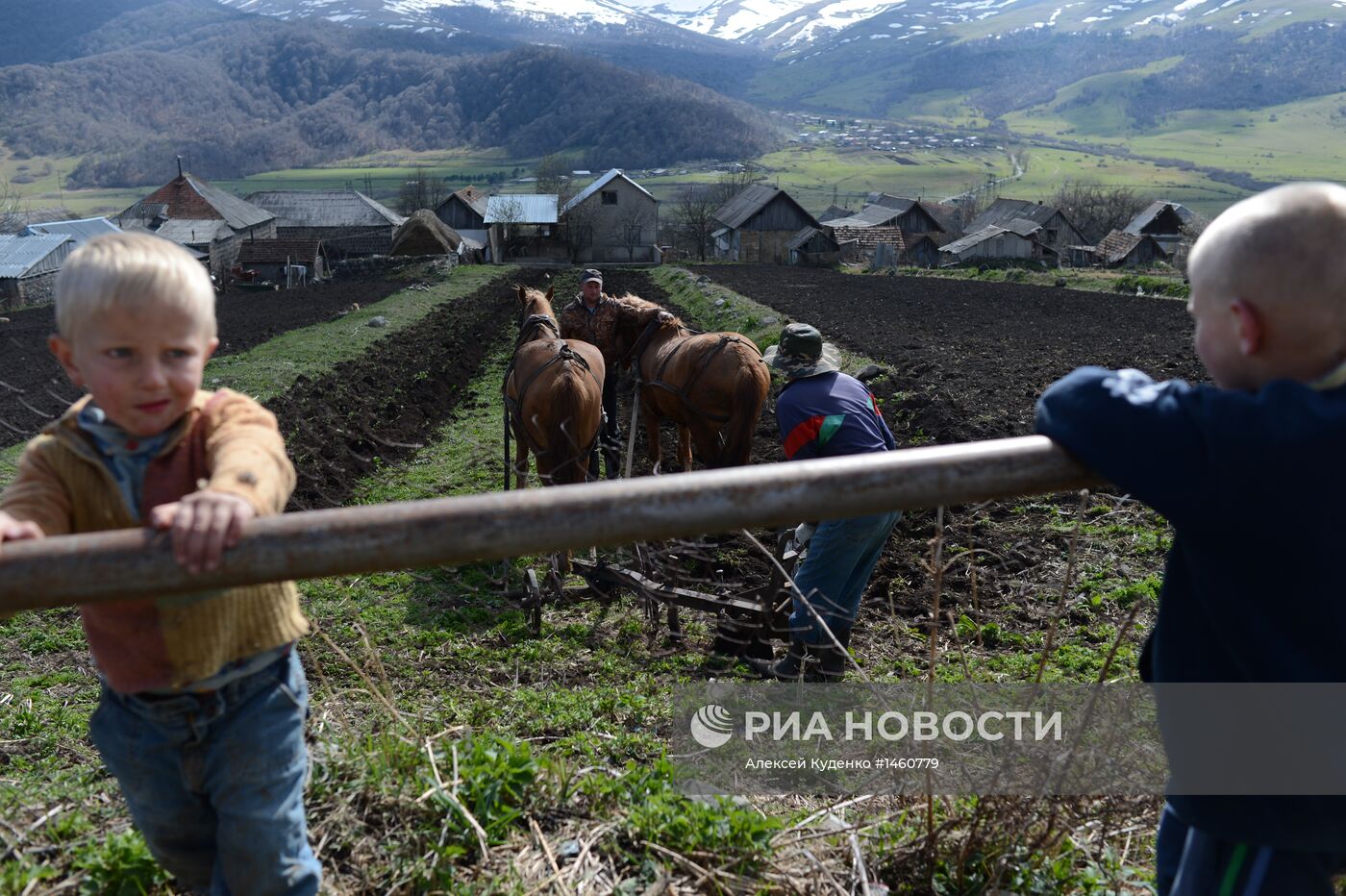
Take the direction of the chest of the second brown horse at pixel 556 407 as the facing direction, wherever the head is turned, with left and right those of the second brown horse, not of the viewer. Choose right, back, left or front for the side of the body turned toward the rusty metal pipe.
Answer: back

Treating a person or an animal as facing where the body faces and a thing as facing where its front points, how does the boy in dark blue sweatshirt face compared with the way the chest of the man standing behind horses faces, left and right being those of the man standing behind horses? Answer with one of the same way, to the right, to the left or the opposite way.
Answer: the opposite way

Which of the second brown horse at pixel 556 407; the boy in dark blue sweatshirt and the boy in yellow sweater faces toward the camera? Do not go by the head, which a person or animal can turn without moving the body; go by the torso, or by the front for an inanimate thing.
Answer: the boy in yellow sweater

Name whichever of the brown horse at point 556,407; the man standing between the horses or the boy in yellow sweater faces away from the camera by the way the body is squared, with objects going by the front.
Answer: the brown horse

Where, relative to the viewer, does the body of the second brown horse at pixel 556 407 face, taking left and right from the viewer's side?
facing away from the viewer

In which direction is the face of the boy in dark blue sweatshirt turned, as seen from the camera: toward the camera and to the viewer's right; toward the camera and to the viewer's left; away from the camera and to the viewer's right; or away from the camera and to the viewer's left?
away from the camera and to the viewer's left

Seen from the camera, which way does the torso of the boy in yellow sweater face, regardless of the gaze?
toward the camera

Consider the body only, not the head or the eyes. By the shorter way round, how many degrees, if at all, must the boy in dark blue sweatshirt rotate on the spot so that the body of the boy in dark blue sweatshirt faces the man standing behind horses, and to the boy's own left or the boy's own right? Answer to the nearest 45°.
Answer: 0° — they already face them

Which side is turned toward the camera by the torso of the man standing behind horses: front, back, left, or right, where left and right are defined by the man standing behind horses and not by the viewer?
front

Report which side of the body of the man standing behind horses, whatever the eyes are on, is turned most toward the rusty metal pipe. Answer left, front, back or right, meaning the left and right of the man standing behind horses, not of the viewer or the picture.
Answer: front
